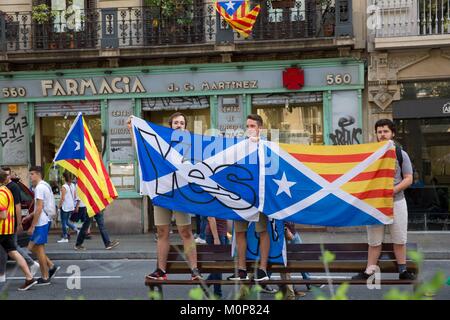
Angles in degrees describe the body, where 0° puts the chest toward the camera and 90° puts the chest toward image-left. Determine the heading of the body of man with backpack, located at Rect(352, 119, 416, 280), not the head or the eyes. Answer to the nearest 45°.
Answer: approximately 0°

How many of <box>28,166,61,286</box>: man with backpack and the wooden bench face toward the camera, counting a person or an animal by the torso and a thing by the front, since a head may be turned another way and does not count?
1

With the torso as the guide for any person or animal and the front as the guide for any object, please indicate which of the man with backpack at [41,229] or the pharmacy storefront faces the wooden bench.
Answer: the pharmacy storefront

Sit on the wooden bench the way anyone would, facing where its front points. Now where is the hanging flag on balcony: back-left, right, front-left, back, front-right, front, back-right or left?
back

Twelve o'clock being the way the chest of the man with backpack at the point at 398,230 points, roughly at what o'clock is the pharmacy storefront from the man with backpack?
The pharmacy storefront is roughly at 5 o'clock from the man with backpack.

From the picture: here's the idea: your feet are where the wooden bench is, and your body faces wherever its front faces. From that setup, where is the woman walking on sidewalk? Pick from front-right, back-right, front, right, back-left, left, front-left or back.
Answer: back-right

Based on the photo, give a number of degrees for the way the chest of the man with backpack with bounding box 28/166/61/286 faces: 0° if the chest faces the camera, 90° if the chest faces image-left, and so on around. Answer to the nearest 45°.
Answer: approximately 90°

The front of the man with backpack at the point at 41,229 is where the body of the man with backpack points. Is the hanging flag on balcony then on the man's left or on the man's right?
on the man's right

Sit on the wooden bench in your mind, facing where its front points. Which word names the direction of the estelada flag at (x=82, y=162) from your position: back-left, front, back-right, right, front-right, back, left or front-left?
back-right

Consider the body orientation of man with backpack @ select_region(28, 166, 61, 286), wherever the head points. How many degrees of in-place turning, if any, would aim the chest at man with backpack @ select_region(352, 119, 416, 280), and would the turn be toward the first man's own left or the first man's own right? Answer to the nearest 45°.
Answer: approximately 135° to the first man's own left

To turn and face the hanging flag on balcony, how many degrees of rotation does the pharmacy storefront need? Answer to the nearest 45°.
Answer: approximately 45° to its left

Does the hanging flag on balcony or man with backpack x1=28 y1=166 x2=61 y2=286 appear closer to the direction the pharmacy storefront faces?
the man with backpack
